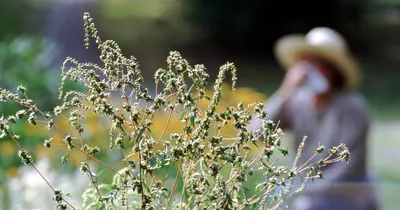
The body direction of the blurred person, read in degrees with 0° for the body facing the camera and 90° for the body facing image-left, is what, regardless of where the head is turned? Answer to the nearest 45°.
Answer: approximately 45°

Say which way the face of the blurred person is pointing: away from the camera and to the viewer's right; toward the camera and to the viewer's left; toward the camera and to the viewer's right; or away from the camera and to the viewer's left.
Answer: toward the camera and to the viewer's left

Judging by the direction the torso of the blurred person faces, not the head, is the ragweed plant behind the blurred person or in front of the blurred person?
in front
